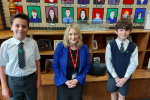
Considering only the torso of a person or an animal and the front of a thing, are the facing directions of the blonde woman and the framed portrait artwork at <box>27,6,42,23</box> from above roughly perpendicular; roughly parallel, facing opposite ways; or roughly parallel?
roughly parallel

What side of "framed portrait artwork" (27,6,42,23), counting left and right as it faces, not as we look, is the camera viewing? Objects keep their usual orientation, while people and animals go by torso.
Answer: front

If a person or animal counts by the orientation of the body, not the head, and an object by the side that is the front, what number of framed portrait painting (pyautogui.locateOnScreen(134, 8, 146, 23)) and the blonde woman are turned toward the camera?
2

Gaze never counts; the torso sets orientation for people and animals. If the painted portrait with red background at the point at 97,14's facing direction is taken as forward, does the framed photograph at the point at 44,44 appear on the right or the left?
on its right

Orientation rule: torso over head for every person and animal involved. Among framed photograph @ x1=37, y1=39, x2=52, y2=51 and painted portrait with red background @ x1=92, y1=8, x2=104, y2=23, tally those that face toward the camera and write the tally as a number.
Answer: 2

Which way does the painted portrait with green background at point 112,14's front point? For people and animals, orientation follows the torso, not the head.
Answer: toward the camera

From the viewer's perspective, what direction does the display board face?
toward the camera

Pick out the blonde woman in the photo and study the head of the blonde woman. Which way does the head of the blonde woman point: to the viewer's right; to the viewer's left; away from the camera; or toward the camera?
toward the camera

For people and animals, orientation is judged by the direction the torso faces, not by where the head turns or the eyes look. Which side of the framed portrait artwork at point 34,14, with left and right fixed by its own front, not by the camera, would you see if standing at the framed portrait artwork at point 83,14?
left
